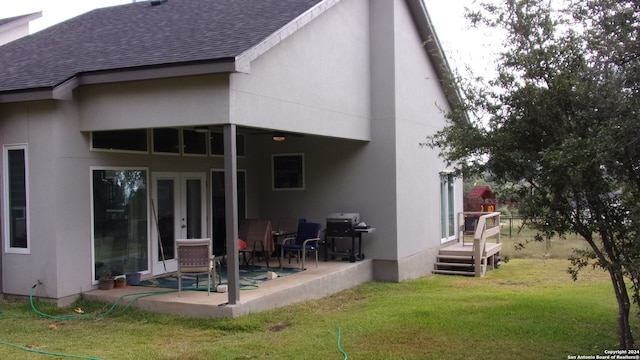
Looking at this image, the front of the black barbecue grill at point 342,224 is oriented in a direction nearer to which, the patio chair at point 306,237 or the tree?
the tree

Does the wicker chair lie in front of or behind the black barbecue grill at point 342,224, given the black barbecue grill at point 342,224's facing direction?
in front

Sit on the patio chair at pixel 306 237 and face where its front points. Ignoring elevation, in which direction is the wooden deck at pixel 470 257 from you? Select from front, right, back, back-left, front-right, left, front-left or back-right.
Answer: back

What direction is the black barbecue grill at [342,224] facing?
toward the camera

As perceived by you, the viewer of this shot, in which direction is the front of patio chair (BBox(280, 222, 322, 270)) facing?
facing the viewer and to the left of the viewer
